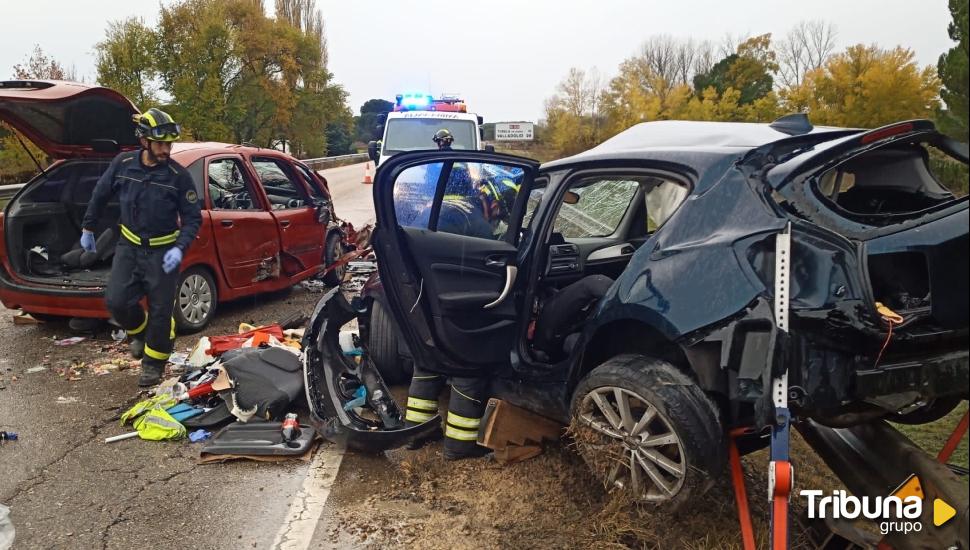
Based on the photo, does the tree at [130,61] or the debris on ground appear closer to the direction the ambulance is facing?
the debris on ground

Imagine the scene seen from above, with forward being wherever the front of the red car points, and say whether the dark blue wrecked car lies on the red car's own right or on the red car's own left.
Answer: on the red car's own right

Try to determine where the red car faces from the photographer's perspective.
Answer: facing away from the viewer and to the right of the viewer

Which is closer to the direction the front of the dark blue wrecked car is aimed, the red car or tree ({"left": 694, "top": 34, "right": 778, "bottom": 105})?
the red car

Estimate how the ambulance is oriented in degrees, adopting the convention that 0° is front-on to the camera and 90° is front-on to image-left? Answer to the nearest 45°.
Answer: approximately 0°

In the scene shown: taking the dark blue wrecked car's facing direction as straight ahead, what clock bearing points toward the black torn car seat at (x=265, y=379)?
The black torn car seat is roughly at 11 o'clock from the dark blue wrecked car.

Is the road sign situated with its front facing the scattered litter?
yes

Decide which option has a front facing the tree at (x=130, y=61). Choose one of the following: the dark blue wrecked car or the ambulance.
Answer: the dark blue wrecked car

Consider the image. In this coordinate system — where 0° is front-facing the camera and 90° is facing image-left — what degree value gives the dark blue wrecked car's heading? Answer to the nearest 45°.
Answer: approximately 135°

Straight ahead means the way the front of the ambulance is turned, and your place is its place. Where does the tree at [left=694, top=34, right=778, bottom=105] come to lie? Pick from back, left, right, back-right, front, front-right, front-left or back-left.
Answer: back-left
